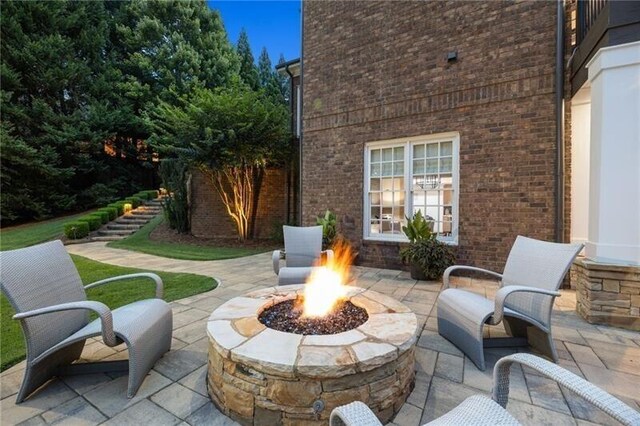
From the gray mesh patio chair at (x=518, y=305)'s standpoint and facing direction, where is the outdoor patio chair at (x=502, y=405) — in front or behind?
in front

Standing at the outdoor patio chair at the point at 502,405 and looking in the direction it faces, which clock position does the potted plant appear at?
The potted plant is roughly at 1 o'clock from the outdoor patio chair.

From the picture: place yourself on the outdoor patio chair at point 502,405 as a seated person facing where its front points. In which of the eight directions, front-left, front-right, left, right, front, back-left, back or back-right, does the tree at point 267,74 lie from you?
front

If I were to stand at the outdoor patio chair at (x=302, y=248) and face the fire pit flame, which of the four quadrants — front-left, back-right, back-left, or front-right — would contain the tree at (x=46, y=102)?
back-right

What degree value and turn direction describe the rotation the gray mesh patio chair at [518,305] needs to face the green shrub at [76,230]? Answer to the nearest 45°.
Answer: approximately 45° to its right

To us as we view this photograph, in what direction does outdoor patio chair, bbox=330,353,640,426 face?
facing away from the viewer and to the left of the viewer

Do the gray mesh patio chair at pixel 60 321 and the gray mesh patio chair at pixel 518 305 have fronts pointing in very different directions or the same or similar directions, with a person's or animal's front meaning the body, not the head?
very different directions

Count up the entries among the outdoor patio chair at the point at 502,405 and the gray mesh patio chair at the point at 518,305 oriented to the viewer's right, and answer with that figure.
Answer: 0

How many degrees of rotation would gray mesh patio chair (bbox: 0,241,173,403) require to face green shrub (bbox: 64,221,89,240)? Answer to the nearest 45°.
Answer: approximately 135° to its left

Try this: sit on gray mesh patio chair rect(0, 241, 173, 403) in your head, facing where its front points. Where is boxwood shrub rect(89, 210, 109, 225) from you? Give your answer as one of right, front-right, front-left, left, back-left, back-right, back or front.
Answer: back-left

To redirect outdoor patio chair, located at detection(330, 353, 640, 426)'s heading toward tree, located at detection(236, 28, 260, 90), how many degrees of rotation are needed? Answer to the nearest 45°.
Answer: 0° — it already faces it

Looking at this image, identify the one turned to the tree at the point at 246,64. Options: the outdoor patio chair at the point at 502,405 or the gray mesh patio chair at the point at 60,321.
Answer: the outdoor patio chair

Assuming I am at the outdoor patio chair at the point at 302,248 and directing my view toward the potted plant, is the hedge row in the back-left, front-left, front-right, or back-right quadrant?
back-left

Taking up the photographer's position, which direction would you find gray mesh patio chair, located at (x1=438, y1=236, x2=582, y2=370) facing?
facing the viewer and to the left of the viewer

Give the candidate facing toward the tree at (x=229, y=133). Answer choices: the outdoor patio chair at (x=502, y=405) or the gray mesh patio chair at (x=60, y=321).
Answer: the outdoor patio chair

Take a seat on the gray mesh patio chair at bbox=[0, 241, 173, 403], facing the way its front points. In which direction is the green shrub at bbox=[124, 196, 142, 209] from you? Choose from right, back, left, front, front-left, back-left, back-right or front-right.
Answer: back-left

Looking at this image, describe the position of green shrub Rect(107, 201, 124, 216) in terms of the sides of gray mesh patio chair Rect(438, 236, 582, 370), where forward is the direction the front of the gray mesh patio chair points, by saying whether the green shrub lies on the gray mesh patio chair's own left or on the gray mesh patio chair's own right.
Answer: on the gray mesh patio chair's own right

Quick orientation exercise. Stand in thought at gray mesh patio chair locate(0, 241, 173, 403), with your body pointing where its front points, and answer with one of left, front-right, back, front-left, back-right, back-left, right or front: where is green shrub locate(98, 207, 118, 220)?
back-left
